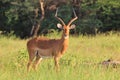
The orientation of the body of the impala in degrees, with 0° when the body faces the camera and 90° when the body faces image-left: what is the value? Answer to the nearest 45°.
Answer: approximately 270°
